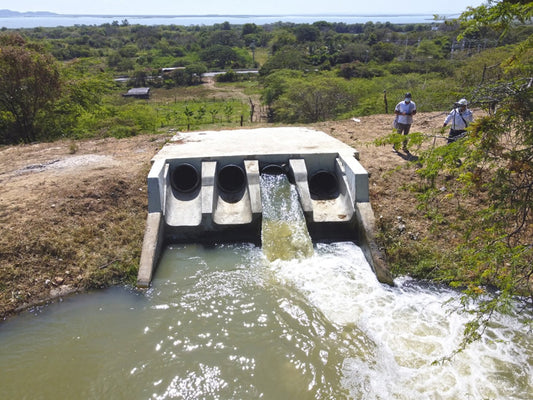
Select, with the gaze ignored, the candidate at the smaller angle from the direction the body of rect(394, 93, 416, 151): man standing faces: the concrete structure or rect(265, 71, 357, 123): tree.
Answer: the concrete structure

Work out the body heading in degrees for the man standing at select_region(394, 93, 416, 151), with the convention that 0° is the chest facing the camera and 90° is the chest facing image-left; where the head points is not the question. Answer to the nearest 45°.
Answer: approximately 0°

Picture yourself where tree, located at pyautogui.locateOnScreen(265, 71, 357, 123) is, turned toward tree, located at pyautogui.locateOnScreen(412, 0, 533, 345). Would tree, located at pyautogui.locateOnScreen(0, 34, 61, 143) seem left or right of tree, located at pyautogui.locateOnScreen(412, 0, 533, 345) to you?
right

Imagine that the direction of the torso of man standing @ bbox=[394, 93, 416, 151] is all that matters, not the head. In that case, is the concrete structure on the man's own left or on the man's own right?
on the man's own right

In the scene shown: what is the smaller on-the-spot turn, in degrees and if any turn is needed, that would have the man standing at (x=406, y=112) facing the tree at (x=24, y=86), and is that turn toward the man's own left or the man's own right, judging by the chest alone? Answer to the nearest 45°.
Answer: approximately 90° to the man's own right
